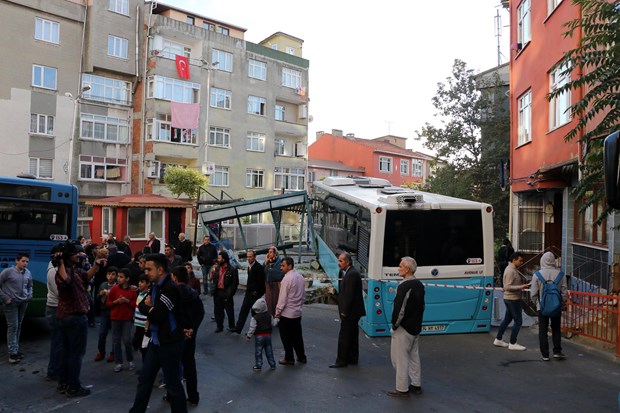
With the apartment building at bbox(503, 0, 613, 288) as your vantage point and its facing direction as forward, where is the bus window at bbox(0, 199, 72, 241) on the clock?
The bus window is roughly at 12 o'clock from the apartment building.

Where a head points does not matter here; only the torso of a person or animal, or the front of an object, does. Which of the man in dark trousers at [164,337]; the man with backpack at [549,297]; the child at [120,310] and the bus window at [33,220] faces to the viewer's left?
the man in dark trousers

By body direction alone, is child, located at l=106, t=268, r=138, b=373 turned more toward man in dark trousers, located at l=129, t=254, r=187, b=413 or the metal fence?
the man in dark trousers

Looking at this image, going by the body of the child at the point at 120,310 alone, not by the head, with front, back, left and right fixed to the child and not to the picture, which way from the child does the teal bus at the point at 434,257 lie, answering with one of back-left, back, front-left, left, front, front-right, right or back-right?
left

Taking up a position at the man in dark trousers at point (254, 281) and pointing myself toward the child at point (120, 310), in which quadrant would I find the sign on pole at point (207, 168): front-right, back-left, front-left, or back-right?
back-right

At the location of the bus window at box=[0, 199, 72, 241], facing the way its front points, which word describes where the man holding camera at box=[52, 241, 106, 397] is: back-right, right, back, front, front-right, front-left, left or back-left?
front

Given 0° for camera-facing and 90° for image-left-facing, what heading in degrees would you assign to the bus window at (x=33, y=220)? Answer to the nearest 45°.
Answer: approximately 0°

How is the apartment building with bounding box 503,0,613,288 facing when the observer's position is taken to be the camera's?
facing the viewer and to the left of the viewer

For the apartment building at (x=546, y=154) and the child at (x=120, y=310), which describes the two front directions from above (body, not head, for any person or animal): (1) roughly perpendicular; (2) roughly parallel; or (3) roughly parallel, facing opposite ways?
roughly perpendicular

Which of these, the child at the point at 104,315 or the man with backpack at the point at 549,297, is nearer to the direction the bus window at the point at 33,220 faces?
the child

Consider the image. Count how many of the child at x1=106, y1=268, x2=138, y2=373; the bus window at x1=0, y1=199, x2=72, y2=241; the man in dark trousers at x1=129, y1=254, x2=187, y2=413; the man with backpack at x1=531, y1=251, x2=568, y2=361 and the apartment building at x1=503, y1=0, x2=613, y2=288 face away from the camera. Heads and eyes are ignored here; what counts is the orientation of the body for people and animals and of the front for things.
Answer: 1

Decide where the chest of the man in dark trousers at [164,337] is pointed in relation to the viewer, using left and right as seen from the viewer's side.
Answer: facing to the left of the viewer
